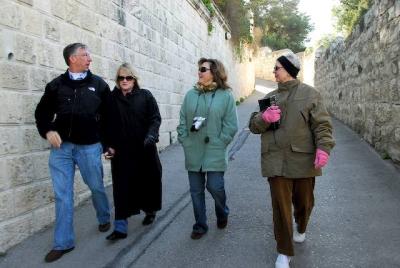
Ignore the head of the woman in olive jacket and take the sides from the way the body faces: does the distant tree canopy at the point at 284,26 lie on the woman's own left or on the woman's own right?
on the woman's own right

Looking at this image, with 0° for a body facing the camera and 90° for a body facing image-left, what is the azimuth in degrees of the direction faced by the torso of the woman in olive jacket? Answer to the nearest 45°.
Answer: approximately 45°

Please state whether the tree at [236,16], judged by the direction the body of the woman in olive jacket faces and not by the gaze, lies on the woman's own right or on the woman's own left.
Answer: on the woman's own right

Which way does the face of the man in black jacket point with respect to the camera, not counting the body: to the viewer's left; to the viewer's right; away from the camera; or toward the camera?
to the viewer's right

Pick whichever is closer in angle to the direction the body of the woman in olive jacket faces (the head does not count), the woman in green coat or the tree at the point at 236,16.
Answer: the woman in green coat

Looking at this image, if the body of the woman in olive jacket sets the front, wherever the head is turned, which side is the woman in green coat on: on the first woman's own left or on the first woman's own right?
on the first woman's own right

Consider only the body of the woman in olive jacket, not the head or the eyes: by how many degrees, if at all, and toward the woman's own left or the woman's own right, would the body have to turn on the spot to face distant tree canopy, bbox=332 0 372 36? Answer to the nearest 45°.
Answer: approximately 135° to the woman's own right

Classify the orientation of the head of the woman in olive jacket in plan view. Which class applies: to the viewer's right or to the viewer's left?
to the viewer's left

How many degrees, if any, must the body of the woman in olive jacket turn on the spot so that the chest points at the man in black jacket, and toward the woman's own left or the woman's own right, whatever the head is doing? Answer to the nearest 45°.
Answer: approximately 45° to the woman's own right

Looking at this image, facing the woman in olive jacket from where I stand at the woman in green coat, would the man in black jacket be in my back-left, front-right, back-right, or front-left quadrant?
back-right

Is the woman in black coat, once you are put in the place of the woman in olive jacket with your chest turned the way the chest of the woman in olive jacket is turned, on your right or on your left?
on your right
